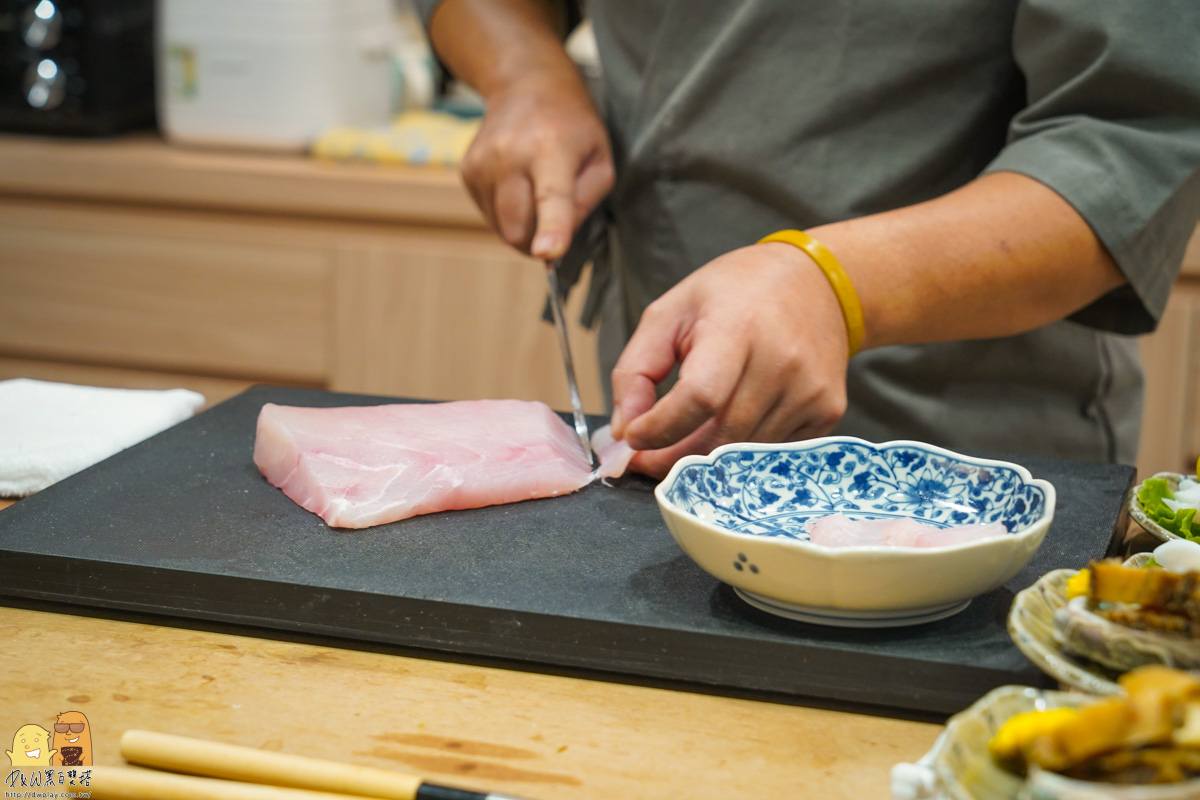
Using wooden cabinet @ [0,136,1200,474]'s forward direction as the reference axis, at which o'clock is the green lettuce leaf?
The green lettuce leaf is roughly at 11 o'clock from the wooden cabinet.

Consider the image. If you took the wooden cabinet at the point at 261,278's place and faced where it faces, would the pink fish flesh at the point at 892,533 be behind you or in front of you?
in front

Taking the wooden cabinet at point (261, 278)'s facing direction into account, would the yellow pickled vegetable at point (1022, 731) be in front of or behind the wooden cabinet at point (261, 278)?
in front

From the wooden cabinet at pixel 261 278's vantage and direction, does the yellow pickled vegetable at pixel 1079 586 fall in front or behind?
in front

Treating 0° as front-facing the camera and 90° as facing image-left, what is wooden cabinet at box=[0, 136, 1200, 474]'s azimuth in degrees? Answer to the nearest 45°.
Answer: approximately 0°

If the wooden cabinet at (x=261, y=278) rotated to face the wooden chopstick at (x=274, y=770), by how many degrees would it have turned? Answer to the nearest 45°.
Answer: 0° — it already faces it

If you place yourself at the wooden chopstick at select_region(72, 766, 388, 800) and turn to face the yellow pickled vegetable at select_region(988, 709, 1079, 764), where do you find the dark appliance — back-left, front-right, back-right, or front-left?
back-left

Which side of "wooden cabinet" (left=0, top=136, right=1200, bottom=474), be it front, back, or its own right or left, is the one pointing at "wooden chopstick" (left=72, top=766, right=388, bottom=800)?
front
